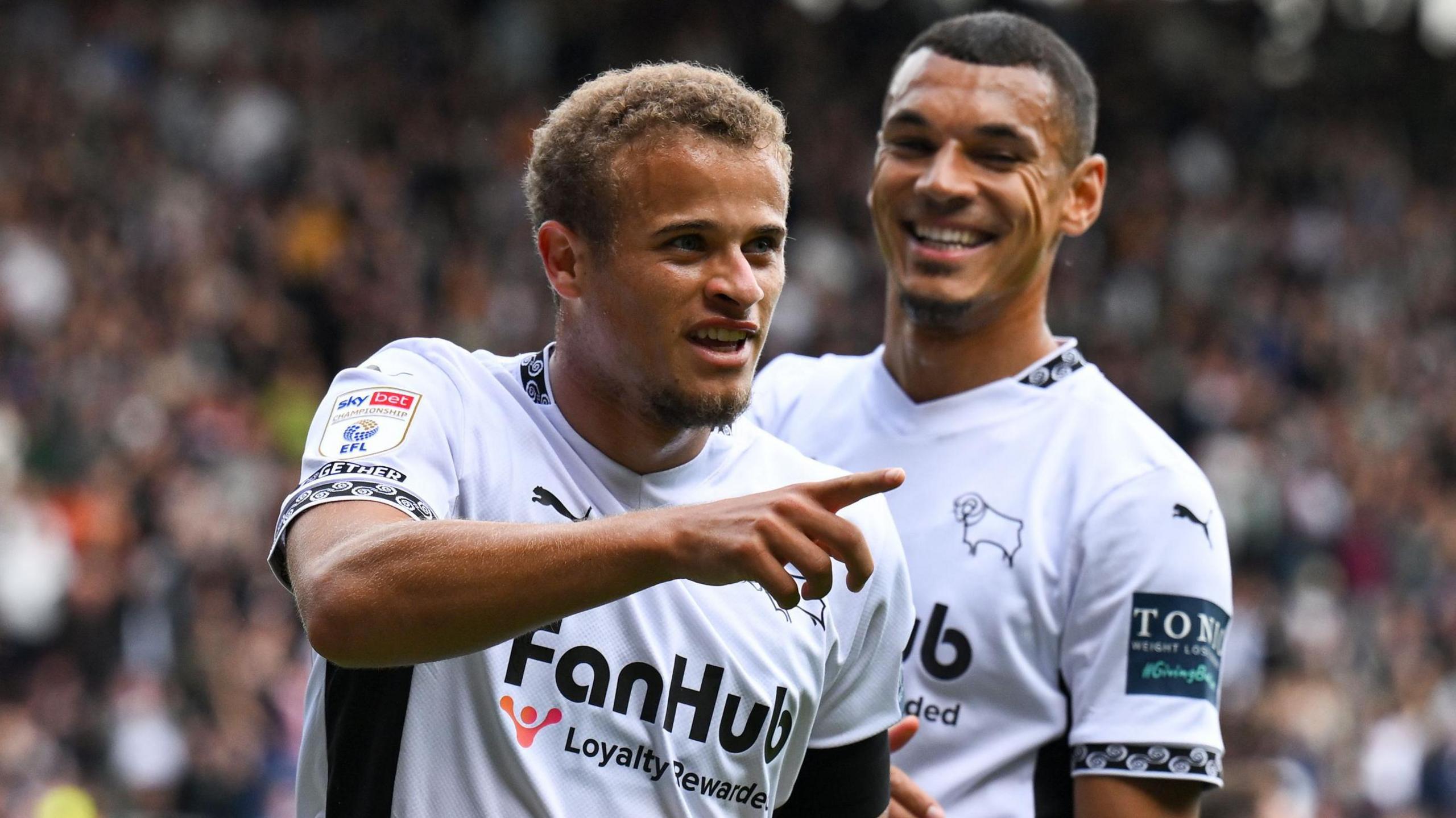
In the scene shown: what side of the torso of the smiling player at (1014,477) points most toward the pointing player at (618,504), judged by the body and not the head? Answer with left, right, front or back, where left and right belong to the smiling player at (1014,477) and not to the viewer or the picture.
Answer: front

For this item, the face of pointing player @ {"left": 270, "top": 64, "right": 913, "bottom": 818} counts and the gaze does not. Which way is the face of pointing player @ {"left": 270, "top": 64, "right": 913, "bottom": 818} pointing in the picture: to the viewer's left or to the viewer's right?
to the viewer's right

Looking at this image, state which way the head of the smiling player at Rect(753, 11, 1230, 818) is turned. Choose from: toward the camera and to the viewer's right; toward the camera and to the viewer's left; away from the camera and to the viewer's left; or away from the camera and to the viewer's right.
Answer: toward the camera and to the viewer's left

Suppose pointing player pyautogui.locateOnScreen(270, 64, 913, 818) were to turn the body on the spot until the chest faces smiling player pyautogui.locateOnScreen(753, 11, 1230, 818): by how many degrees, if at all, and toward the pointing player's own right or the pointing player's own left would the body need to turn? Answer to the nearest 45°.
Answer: approximately 90° to the pointing player's own left

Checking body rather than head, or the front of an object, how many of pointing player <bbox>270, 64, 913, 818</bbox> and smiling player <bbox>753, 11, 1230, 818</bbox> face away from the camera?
0

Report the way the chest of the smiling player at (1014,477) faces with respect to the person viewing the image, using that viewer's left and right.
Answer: facing the viewer and to the left of the viewer
